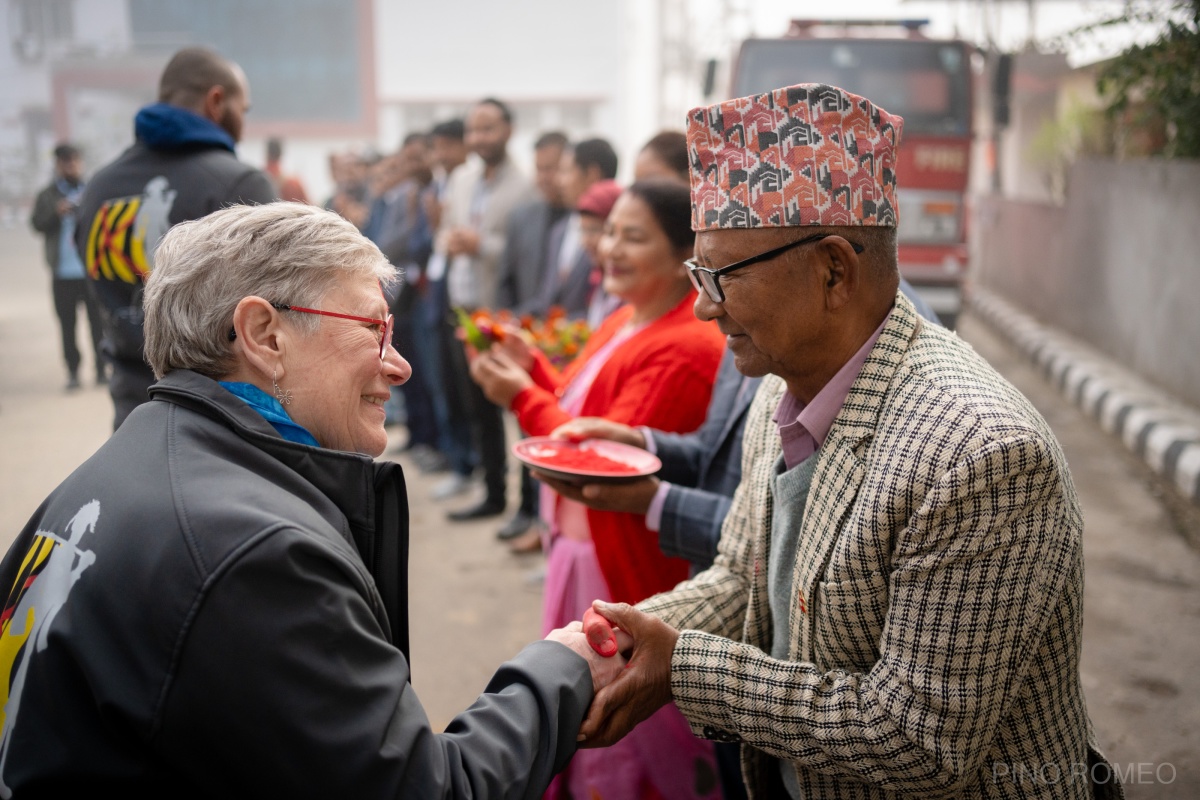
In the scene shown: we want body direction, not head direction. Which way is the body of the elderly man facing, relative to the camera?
to the viewer's left

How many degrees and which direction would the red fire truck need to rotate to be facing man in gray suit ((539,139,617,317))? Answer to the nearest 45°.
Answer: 0° — it already faces them

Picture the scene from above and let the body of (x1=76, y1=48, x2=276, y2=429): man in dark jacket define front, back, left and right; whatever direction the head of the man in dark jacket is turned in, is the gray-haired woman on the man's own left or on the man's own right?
on the man's own right

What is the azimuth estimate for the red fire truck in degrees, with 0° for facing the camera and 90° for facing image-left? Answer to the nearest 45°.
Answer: approximately 0°

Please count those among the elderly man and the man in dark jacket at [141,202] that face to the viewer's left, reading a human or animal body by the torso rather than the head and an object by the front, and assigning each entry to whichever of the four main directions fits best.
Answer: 1

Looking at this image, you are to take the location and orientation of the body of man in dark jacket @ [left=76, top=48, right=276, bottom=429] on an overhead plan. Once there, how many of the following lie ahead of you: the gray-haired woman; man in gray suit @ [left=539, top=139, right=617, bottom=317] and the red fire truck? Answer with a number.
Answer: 2

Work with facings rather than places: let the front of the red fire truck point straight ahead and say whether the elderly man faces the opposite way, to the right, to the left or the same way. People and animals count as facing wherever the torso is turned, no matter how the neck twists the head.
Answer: to the right

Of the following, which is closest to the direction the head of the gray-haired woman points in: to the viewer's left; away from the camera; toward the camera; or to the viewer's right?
to the viewer's right

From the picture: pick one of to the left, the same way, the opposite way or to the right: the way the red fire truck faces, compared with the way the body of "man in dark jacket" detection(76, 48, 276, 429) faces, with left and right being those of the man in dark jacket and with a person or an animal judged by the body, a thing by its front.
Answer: the opposite way

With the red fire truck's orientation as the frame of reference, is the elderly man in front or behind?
in front

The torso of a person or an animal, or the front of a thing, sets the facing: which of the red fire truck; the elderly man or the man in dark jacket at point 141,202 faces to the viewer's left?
the elderly man

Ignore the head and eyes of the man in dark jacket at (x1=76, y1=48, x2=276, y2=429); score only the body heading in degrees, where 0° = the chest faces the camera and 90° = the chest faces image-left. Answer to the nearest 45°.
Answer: approximately 225°

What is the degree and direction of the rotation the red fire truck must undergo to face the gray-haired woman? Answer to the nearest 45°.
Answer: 0° — it already faces them
